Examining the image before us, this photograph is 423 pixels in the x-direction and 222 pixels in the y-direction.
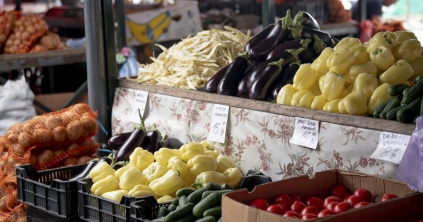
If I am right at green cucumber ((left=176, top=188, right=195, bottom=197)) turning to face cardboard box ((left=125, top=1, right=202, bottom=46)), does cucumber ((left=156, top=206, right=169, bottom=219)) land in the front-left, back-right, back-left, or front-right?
back-left

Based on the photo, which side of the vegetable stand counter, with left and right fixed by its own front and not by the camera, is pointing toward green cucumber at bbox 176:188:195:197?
front

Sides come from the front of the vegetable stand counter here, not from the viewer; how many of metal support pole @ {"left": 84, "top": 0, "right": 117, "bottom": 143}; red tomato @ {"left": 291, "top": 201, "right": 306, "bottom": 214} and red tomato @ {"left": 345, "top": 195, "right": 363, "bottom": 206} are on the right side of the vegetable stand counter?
1

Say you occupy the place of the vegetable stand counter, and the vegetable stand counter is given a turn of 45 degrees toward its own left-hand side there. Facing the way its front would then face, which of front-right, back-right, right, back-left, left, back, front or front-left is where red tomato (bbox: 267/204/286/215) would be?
front

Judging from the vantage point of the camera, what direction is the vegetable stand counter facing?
facing the viewer and to the left of the viewer

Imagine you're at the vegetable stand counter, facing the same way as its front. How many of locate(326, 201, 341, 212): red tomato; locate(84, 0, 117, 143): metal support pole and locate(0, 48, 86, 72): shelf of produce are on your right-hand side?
2

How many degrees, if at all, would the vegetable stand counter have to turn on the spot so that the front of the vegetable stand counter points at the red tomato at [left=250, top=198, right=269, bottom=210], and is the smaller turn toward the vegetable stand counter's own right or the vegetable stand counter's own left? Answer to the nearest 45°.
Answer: approximately 45° to the vegetable stand counter's own left

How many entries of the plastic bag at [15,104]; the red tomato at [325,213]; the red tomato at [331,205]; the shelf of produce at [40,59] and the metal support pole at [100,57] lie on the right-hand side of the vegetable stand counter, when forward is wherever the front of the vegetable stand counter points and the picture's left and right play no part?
3

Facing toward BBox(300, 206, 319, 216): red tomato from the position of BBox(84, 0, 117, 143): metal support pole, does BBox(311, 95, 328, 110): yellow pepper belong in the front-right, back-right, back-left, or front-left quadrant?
front-left

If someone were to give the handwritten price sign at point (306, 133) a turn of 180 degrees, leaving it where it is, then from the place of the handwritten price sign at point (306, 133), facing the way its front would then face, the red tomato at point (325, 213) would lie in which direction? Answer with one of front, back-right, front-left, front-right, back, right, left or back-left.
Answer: back-right
